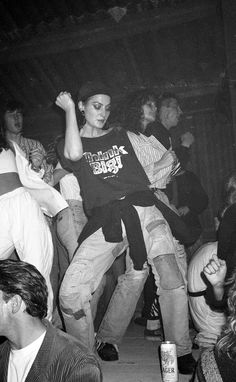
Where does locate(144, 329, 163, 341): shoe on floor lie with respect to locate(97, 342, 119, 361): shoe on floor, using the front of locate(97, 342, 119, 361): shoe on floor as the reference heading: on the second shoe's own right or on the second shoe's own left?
on the second shoe's own left

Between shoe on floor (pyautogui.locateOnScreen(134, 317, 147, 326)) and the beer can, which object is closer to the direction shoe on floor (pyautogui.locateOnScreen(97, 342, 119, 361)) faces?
the beer can
